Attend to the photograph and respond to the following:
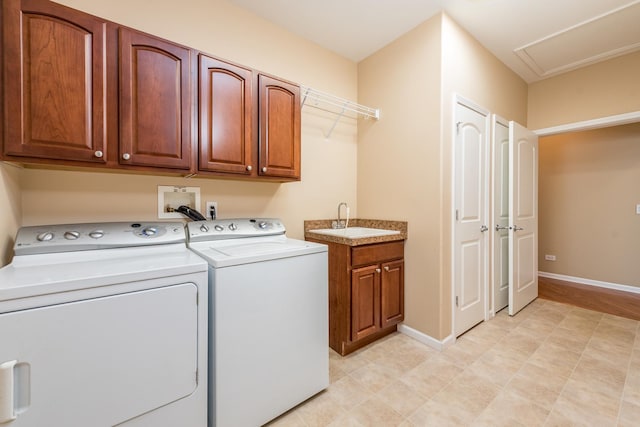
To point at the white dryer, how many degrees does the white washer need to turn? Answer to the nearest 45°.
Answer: approximately 135° to its right

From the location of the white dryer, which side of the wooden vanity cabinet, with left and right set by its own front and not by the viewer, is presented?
right

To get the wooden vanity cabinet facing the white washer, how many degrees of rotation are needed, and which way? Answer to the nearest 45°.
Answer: approximately 90° to its right

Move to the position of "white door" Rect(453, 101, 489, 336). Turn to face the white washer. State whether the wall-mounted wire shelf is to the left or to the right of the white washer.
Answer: right

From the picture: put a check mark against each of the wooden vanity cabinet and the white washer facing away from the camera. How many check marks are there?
0

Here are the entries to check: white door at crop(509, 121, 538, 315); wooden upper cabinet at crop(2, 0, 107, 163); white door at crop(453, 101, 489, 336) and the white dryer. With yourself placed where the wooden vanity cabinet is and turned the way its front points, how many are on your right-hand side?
2

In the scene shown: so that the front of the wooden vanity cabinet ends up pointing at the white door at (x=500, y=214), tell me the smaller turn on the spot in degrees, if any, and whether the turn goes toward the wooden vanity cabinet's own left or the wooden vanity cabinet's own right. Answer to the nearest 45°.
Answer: approximately 90° to the wooden vanity cabinet's own left

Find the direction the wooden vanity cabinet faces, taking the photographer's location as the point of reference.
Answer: facing the viewer and to the right of the viewer
